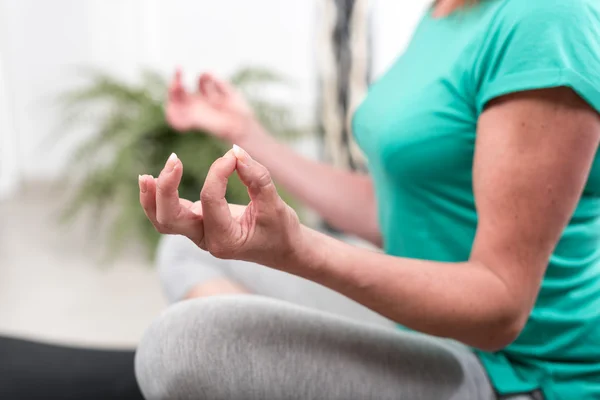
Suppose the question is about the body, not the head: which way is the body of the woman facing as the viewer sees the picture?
to the viewer's left

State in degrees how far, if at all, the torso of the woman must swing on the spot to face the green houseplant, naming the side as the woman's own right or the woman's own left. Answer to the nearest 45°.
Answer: approximately 45° to the woman's own right

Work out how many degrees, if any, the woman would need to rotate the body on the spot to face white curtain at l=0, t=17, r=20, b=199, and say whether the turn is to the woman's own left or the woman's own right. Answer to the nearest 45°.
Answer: approximately 45° to the woman's own right
